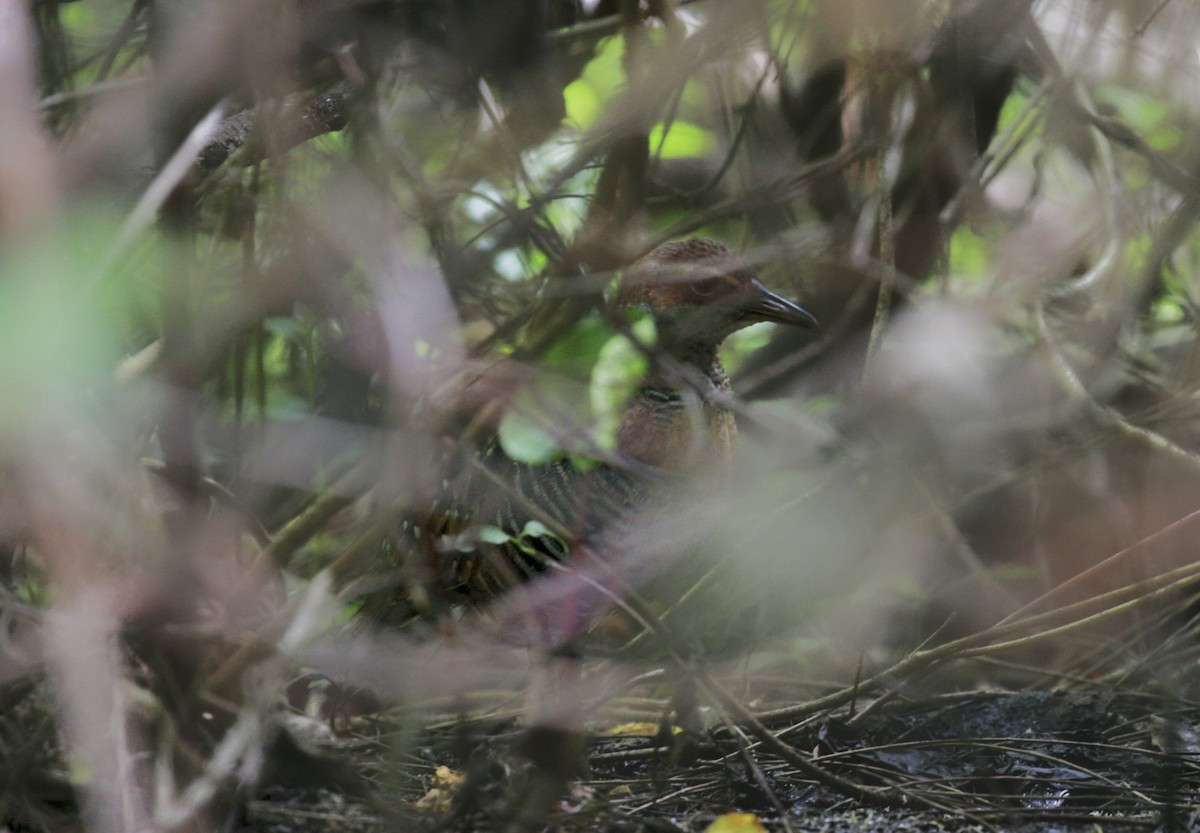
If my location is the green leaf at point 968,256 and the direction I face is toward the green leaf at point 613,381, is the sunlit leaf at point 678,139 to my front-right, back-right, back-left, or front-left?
front-right

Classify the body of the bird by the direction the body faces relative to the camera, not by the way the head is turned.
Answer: to the viewer's right

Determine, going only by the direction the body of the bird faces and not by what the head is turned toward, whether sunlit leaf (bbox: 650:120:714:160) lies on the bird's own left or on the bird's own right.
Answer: on the bird's own left
